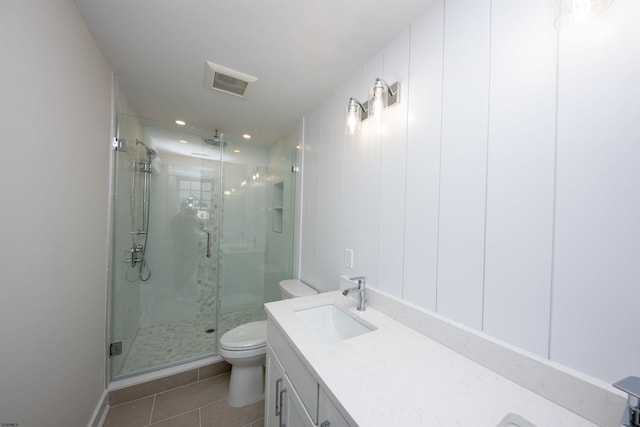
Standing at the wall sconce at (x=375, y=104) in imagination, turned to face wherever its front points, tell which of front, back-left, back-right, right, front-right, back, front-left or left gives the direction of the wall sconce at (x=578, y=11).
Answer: left

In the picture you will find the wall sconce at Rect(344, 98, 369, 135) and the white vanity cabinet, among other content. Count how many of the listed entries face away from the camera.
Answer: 0

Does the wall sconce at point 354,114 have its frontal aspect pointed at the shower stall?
no

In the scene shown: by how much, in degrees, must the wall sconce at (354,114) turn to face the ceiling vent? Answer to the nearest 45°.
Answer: approximately 45° to its right

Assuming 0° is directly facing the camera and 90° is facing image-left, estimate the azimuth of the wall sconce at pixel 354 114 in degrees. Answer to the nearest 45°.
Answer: approximately 45°

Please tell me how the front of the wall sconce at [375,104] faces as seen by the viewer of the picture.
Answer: facing the viewer and to the left of the viewer

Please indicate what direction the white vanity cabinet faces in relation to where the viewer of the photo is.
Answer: facing to the left of the viewer

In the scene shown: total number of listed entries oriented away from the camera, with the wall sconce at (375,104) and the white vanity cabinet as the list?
0
